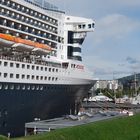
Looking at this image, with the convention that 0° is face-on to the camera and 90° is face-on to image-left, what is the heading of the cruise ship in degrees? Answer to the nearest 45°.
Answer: approximately 225°
